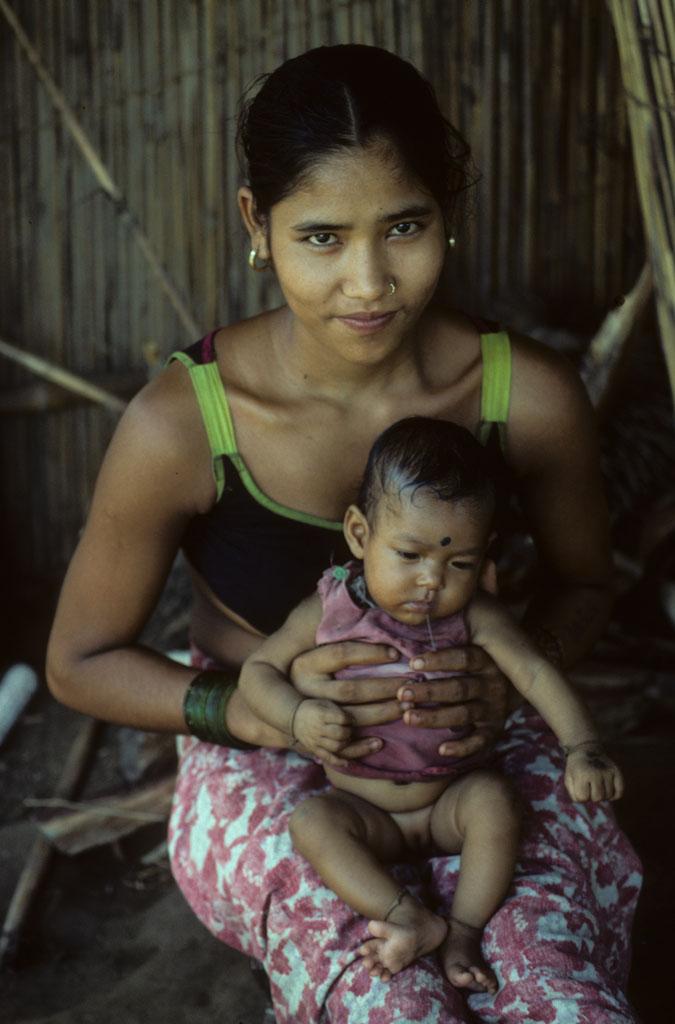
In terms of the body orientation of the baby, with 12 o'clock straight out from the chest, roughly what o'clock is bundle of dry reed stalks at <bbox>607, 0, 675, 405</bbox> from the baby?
The bundle of dry reed stalks is roughly at 7 o'clock from the baby.

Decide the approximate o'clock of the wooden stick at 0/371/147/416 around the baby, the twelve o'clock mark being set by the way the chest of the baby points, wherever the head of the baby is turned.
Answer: The wooden stick is roughly at 5 o'clock from the baby.

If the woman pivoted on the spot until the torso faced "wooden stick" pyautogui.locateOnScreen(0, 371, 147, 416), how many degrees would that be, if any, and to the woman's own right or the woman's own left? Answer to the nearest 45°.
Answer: approximately 135° to the woman's own right

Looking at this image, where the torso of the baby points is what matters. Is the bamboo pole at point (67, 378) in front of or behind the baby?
behind

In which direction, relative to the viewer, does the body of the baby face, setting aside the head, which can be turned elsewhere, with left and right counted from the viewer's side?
facing the viewer

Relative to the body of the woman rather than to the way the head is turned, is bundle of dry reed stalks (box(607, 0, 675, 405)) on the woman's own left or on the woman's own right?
on the woman's own left

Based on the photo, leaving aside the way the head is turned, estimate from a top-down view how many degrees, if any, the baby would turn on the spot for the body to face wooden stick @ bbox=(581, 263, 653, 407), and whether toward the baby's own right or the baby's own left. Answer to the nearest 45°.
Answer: approximately 180°

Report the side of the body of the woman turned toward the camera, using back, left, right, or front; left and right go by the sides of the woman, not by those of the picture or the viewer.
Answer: front

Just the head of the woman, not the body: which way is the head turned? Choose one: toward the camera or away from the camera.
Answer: toward the camera

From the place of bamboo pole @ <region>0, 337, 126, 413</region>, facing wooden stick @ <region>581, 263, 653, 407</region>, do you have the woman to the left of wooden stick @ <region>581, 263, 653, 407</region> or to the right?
right
